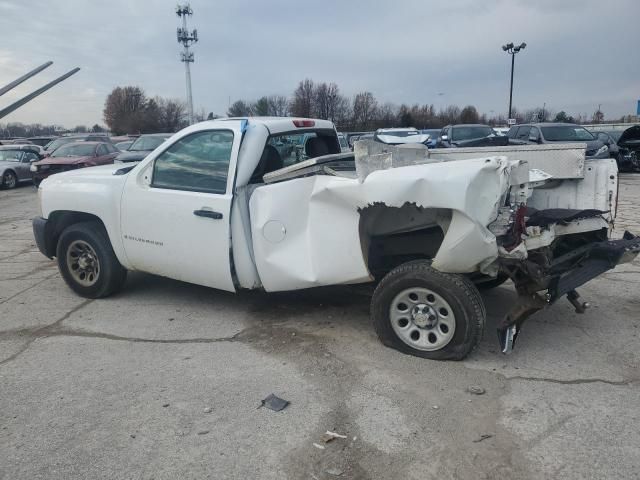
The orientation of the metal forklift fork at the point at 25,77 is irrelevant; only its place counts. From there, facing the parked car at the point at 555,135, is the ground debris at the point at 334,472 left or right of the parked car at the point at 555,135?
right

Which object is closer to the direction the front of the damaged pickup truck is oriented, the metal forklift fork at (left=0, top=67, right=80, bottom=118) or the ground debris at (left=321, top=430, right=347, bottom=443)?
the metal forklift fork

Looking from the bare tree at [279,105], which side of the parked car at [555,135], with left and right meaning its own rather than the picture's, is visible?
back

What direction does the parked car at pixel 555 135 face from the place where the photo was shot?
facing the viewer and to the right of the viewer

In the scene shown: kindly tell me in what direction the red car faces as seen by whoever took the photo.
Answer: facing the viewer and to the left of the viewer

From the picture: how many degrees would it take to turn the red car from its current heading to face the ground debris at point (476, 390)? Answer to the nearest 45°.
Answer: approximately 45° to its left

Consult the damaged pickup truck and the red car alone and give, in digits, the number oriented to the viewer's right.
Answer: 0

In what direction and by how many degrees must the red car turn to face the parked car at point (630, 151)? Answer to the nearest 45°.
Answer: approximately 135° to its left

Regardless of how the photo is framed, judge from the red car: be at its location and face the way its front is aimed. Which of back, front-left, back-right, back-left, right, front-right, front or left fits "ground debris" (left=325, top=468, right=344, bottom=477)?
front-left

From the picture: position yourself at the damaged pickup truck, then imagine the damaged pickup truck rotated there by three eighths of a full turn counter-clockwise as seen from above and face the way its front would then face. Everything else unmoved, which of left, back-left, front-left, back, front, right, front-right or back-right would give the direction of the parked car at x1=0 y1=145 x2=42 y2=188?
back-right

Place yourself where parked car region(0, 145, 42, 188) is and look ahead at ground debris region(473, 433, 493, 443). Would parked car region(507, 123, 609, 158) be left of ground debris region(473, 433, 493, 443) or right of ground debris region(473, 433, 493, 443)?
left

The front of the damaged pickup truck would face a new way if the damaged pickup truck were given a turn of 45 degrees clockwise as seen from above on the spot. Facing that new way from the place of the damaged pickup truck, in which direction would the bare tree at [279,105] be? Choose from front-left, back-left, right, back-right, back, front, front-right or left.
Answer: front

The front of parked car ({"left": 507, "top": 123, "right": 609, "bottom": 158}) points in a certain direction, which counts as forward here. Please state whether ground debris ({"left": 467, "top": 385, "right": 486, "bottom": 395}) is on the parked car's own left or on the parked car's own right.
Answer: on the parked car's own right

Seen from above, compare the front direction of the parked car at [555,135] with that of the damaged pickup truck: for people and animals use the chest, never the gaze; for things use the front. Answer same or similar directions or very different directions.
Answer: very different directions

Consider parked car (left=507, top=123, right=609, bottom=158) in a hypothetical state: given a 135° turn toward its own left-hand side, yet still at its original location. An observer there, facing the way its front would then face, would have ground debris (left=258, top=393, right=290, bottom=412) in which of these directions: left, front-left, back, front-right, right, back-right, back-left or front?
back

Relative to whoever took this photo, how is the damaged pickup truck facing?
facing away from the viewer and to the left of the viewer
